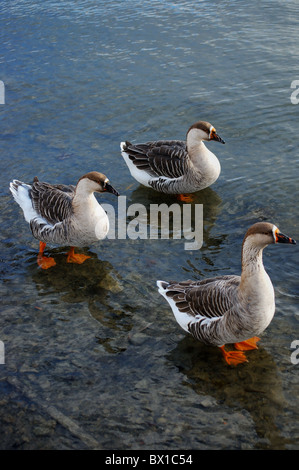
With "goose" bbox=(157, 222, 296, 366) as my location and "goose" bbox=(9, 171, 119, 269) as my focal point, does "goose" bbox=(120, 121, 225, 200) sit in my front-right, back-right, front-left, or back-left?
front-right

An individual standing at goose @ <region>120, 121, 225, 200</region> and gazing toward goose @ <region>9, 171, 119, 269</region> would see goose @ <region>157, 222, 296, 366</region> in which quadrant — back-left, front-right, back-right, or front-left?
front-left

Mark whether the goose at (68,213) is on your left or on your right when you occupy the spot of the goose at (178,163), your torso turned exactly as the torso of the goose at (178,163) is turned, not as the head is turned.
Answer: on your right

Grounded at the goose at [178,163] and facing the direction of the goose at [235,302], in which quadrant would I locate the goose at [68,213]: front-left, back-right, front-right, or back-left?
front-right

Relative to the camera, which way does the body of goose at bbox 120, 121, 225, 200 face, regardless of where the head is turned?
to the viewer's right

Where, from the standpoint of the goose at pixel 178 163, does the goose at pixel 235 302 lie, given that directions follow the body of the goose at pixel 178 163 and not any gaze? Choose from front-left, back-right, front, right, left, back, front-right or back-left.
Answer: right
